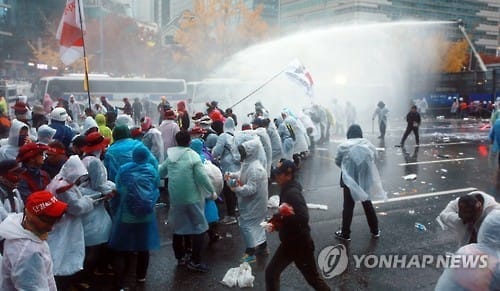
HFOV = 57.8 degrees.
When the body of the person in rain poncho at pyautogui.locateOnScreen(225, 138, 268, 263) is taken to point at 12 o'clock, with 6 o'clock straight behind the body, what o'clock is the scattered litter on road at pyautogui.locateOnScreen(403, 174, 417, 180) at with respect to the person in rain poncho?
The scattered litter on road is roughly at 4 o'clock from the person in rain poncho.

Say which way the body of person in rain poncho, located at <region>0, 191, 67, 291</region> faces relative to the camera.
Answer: to the viewer's right

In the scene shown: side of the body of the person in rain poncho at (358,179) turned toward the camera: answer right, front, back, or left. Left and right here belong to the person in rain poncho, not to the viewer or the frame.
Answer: back

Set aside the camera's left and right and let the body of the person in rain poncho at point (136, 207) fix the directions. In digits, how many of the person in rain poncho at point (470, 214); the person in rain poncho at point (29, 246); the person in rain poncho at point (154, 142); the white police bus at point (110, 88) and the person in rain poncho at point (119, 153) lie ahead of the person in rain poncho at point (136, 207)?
3

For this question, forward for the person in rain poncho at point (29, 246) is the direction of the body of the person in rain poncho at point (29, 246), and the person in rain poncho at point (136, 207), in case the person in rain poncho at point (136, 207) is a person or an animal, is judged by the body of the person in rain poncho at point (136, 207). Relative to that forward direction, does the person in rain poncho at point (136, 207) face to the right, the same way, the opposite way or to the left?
to the left

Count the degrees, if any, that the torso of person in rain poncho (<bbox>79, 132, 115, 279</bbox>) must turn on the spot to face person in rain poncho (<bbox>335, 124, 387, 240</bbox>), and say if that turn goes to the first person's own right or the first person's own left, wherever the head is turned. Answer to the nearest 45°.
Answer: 0° — they already face them

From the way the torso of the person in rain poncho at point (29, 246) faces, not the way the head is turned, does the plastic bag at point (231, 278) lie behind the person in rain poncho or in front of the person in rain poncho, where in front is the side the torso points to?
in front

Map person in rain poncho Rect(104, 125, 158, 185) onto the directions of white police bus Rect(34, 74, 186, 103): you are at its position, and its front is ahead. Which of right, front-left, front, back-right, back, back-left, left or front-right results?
left

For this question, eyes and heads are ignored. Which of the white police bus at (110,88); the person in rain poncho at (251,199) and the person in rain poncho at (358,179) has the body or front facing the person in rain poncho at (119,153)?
the person in rain poncho at (251,199)

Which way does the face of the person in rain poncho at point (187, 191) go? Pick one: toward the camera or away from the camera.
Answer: away from the camera

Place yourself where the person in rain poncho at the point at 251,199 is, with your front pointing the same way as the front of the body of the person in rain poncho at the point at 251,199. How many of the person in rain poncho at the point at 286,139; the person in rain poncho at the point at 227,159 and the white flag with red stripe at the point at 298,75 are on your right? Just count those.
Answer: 3

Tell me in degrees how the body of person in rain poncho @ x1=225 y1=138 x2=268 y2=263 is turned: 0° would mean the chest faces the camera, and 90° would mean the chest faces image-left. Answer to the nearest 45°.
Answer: approximately 90°

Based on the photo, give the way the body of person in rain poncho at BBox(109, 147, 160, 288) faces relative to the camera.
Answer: away from the camera

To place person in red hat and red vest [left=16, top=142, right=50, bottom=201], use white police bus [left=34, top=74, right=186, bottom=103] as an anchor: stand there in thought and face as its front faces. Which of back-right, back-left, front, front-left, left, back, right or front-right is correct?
left
